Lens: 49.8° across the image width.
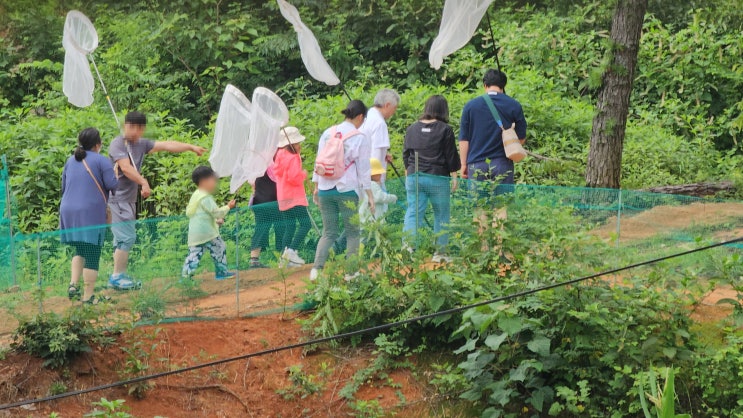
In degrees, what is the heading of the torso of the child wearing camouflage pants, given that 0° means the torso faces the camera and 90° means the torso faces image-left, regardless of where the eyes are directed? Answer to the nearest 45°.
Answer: approximately 270°

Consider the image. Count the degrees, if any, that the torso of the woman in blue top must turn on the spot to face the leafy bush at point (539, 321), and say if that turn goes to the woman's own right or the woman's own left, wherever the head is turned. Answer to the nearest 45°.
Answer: approximately 90° to the woman's own right

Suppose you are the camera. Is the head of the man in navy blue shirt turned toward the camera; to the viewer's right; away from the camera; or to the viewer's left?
away from the camera

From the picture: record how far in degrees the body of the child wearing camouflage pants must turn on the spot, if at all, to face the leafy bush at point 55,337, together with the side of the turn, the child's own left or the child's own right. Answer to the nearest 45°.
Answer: approximately 135° to the child's own right

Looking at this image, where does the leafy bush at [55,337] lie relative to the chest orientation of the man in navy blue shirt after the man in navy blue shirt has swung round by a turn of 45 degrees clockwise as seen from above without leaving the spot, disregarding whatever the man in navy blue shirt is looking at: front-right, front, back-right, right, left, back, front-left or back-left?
back

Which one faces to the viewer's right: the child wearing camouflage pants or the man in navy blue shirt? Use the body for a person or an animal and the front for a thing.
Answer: the child wearing camouflage pants

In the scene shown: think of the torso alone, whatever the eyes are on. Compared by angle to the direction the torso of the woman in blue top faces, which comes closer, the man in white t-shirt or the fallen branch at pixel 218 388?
the man in white t-shirt

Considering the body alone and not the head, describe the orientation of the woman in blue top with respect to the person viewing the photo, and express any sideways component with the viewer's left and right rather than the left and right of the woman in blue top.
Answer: facing away from the viewer and to the right of the viewer

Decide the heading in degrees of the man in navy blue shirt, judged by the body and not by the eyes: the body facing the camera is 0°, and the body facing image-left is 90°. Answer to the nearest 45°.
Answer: approximately 180°

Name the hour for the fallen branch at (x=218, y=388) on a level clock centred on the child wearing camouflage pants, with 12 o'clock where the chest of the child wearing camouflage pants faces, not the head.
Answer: The fallen branch is roughly at 3 o'clock from the child wearing camouflage pants.
